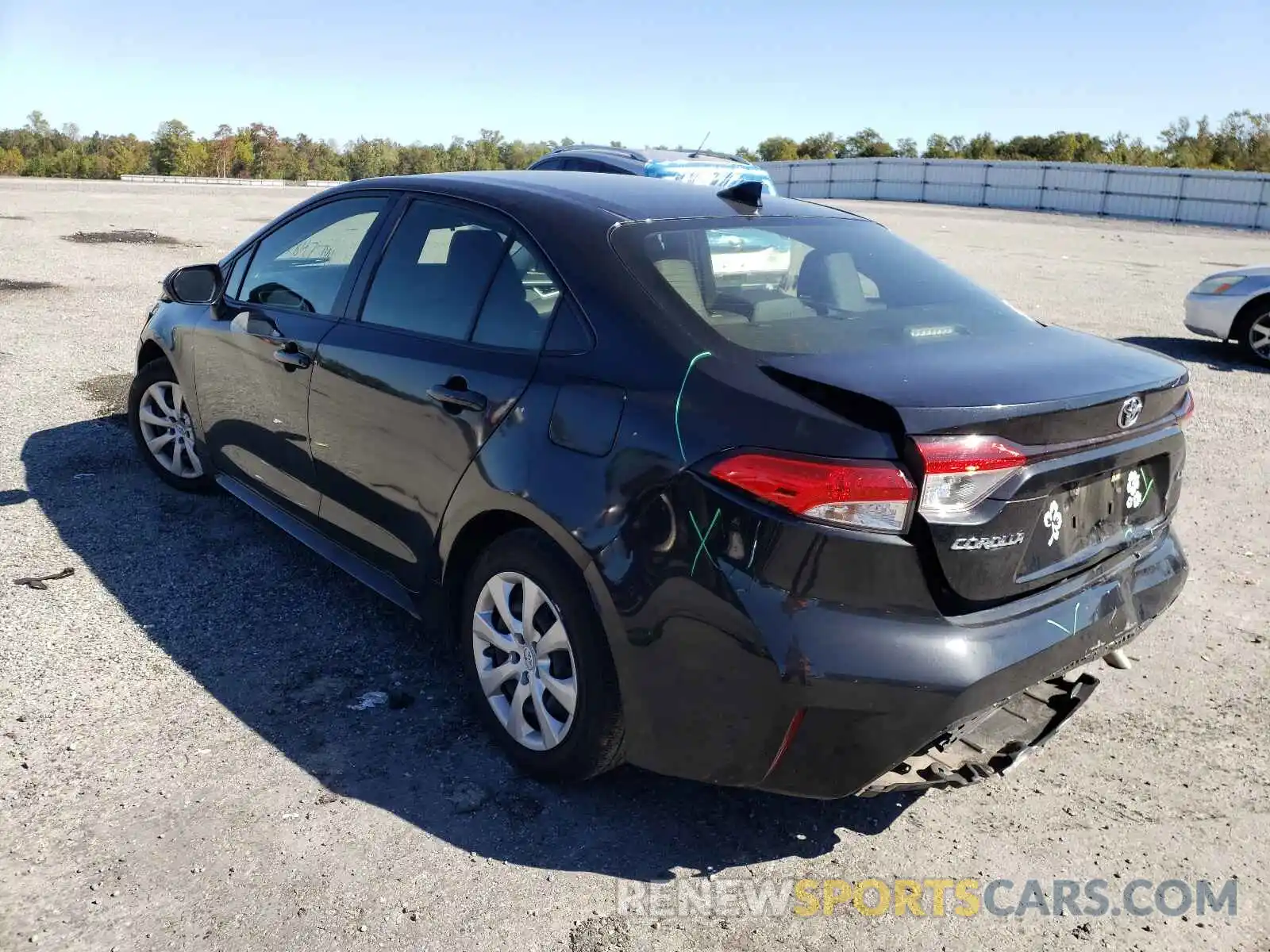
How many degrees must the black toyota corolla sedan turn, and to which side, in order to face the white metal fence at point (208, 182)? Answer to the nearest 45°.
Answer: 0° — it already faces it

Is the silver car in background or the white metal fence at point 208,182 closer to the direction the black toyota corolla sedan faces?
the white metal fence

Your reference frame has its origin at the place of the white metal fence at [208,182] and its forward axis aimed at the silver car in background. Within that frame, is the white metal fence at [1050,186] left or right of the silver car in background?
left

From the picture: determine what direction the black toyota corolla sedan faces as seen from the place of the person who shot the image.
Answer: facing away from the viewer and to the left of the viewer

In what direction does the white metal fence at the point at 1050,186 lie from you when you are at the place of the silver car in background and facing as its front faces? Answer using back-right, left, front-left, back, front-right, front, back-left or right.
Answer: right

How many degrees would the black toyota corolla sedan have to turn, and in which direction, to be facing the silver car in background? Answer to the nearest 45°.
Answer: approximately 90° to its right

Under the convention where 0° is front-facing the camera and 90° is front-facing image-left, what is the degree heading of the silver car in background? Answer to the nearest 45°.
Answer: approximately 90°

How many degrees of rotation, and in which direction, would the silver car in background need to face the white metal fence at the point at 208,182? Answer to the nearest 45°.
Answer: approximately 45° to its right
